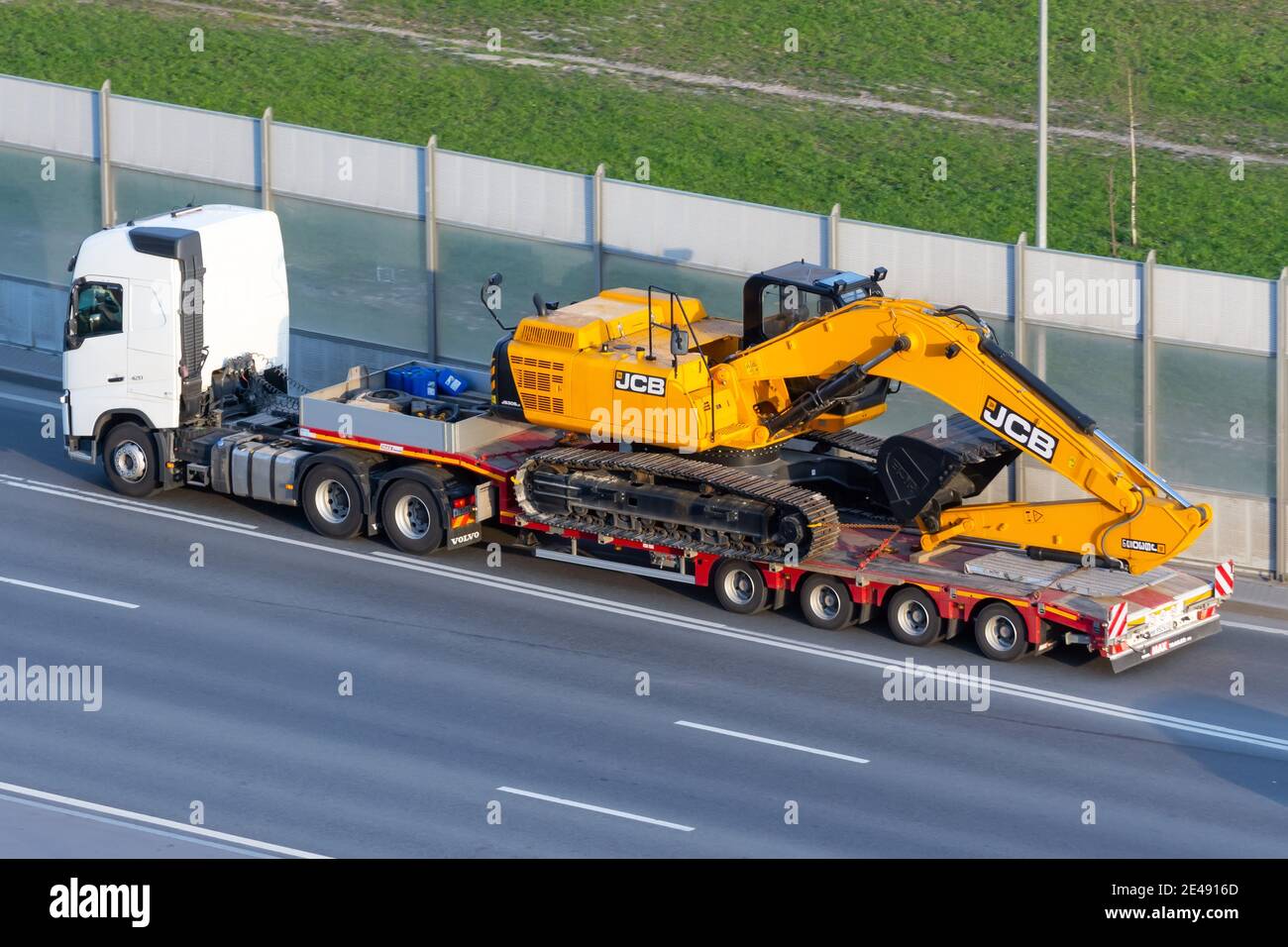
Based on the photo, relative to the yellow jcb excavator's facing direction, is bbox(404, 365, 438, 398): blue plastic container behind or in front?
behind

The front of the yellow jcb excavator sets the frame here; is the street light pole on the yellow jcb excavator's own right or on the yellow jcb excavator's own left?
on the yellow jcb excavator's own left

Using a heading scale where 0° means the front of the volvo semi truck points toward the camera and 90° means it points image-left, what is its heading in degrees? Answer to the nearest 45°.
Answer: approximately 135°

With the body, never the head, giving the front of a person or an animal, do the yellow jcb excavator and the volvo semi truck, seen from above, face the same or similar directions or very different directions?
very different directions

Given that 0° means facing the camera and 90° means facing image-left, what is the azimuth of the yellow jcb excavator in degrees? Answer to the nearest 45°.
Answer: approximately 315°

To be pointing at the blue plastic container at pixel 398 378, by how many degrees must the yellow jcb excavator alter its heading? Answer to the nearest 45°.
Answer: approximately 180°

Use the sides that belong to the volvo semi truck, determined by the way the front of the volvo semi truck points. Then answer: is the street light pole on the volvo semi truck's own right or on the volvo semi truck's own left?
on the volvo semi truck's own right
